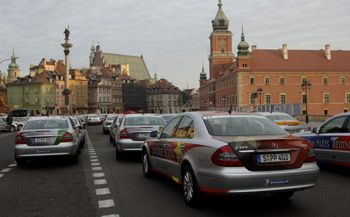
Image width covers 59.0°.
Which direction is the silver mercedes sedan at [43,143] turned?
away from the camera

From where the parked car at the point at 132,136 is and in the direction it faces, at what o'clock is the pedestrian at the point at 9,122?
The pedestrian is roughly at 11 o'clock from the parked car.

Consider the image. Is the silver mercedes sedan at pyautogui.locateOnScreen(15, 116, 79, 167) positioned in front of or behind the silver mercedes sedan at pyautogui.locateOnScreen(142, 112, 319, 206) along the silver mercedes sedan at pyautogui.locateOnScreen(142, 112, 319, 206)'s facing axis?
in front

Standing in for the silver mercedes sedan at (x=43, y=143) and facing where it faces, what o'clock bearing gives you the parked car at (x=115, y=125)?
The parked car is roughly at 1 o'clock from the silver mercedes sedan.

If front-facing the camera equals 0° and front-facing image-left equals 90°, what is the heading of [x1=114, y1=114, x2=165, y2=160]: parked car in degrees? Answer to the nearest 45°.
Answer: approximately 180°

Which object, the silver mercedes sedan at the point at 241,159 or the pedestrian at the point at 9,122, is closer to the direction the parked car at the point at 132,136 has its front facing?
the pedestrian

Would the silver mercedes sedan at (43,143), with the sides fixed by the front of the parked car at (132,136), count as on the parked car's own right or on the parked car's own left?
on the parked car's own left

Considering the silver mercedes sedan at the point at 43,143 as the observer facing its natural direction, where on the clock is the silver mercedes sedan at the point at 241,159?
the silver mercedes sedan at the point at 241,159 is roughly at 5 o'clock from the silver mercedes sedan at the point at 43,143.

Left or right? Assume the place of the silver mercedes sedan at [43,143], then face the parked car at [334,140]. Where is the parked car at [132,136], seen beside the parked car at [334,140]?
left

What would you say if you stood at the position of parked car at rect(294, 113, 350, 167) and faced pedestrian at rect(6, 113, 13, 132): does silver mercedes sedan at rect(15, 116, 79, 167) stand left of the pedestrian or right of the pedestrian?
left

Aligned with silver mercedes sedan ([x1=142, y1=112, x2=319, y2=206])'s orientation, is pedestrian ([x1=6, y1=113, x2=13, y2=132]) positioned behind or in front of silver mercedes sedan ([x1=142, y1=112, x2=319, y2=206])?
in front

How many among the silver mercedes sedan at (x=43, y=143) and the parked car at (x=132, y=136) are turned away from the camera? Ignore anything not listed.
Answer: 2

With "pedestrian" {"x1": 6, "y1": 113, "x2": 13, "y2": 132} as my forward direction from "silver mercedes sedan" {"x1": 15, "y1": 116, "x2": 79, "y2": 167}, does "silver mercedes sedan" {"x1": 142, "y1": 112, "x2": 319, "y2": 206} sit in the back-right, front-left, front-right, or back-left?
back-right

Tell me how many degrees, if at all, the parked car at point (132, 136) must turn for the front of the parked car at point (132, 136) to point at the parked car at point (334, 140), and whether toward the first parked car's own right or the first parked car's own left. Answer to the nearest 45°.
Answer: approximately 135° to the first parked car's own right
